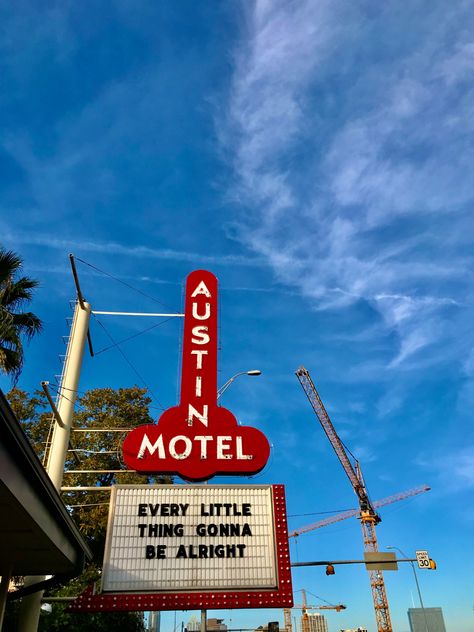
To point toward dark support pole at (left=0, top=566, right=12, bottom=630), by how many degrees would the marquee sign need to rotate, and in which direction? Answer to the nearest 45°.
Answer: approximately 90° to its right

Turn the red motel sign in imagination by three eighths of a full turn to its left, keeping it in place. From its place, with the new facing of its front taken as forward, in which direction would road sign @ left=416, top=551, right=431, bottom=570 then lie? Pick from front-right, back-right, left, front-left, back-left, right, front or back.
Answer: front

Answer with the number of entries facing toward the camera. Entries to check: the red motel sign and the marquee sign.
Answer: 2

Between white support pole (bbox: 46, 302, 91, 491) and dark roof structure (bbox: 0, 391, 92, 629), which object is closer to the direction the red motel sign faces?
the dark roof structure

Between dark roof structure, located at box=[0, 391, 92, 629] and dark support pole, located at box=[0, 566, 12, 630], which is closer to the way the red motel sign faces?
the dark roof structure

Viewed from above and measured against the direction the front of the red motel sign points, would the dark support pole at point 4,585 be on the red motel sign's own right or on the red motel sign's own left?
on the red motel sign's own right

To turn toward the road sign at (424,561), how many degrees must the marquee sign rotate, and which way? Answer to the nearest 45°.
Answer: approximately 135° to its left

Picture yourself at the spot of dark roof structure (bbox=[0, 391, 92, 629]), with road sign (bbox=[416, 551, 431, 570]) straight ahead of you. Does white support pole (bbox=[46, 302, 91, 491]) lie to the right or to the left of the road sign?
left

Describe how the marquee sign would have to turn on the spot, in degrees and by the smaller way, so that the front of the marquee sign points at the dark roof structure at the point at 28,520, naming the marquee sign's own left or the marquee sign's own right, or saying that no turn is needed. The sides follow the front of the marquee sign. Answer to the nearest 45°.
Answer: approximately 45° to the marquee sign's own right

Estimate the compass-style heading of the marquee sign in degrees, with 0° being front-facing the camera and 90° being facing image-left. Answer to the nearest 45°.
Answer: approximately 0°
